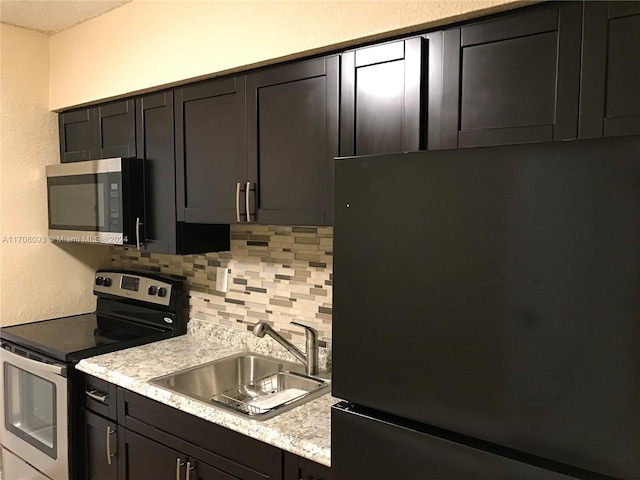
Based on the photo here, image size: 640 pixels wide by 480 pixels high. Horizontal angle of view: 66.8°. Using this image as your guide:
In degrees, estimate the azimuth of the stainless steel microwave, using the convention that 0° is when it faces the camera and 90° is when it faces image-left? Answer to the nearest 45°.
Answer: approximately 45°

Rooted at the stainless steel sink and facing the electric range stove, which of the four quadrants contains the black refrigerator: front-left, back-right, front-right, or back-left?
back-left

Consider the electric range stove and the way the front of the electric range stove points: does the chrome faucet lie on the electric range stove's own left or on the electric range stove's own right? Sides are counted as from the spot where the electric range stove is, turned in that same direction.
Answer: on the electric range stove's own left

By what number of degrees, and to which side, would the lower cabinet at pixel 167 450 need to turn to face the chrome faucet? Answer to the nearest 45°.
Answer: approximately 135° to its left

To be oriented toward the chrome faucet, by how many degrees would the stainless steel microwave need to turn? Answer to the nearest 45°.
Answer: approximately 90° to its left

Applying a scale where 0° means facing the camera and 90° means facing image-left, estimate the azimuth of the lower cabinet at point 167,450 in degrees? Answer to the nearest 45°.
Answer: approximately 45°
